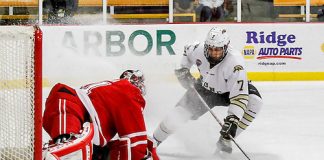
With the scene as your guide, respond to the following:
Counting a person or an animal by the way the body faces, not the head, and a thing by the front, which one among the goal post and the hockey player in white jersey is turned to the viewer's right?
the goal post

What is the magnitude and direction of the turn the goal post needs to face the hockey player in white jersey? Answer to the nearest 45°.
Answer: approximately 45° to its left

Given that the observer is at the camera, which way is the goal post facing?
facing to the right of the viewer

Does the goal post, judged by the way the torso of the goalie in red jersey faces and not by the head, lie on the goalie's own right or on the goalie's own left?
on the goalie's own right

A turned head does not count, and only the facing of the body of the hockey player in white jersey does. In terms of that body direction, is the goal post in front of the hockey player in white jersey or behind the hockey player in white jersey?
in front

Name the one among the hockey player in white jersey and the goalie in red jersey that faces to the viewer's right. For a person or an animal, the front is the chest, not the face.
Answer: the goalie in red jersey

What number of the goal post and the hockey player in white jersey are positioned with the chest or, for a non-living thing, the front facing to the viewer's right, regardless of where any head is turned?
1

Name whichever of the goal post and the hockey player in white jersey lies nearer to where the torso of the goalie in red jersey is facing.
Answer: the hockey player in white jersey

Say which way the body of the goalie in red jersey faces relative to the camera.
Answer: to the viewer's right

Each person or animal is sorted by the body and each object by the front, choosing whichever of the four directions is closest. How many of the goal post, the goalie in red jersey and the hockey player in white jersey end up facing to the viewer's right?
2

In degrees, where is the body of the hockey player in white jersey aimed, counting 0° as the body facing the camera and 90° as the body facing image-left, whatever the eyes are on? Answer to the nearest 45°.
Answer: approximately 45°

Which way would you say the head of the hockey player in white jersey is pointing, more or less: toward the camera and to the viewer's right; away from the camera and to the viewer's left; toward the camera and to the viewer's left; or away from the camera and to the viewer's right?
toward the camera and to the viewer's left
